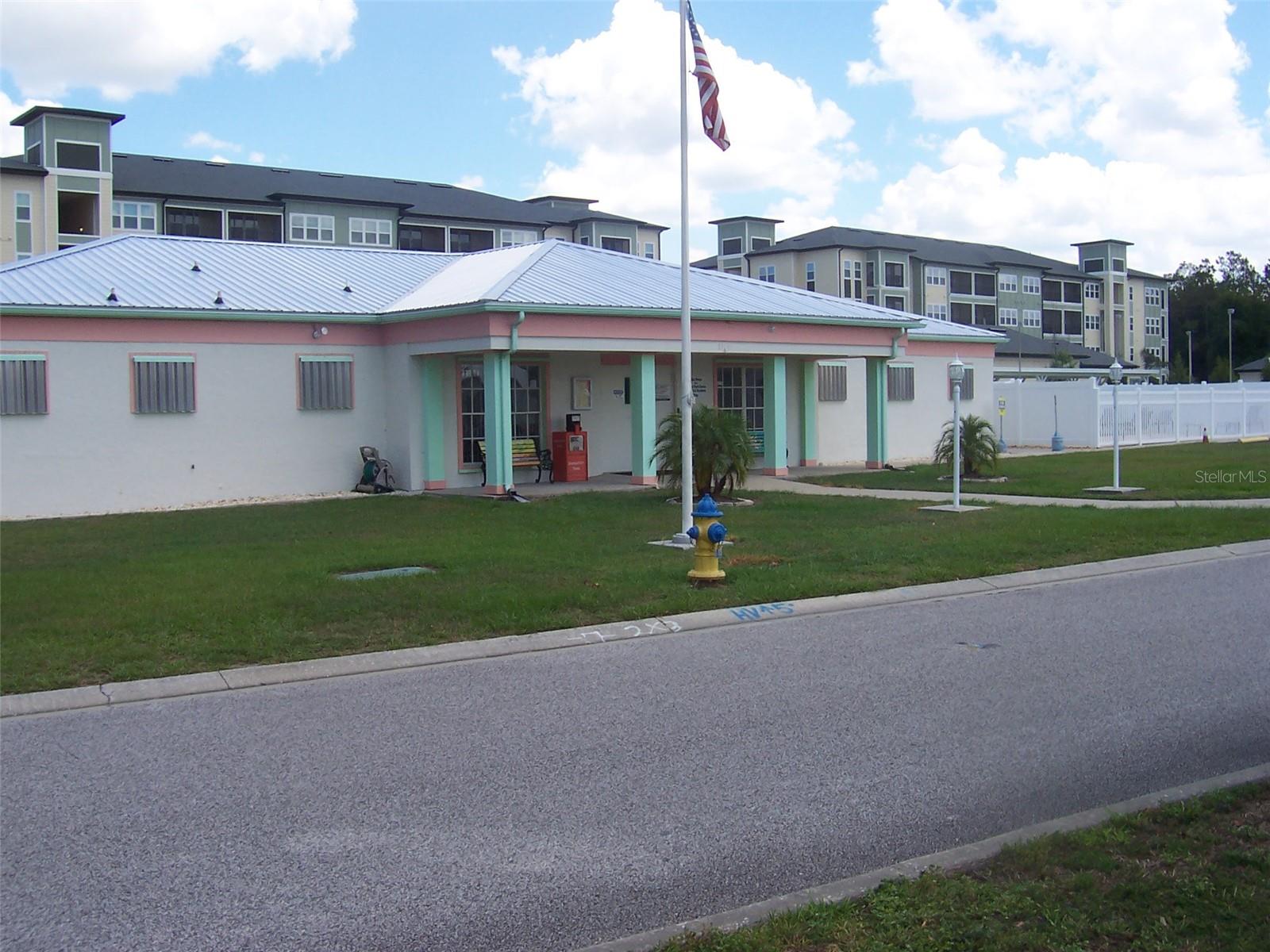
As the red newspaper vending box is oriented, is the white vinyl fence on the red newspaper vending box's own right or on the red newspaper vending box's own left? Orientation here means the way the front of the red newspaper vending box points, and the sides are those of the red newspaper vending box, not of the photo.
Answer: on the red newspaper vending box's own left

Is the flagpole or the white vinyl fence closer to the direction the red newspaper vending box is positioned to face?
the flagpole

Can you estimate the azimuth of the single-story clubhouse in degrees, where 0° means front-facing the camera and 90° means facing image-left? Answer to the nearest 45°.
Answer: approximately 315°

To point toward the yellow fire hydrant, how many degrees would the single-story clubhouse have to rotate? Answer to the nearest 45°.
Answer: approximately 45° to its right

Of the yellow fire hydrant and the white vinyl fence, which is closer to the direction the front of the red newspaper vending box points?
the yellow fire hydrant

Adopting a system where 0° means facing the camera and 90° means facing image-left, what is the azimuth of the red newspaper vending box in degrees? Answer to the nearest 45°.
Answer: approximately 315°

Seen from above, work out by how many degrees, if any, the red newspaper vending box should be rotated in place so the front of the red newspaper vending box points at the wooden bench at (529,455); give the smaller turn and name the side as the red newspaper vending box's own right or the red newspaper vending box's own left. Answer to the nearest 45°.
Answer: approximately 135° to the red newspaper vending box's own right
